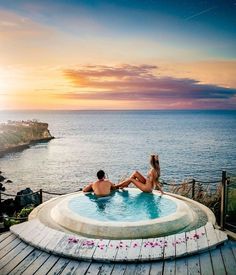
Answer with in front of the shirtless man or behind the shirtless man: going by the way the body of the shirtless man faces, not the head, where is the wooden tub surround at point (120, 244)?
behind

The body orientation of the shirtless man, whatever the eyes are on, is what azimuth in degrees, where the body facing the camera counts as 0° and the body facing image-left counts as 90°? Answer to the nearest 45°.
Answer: approximately 180°
